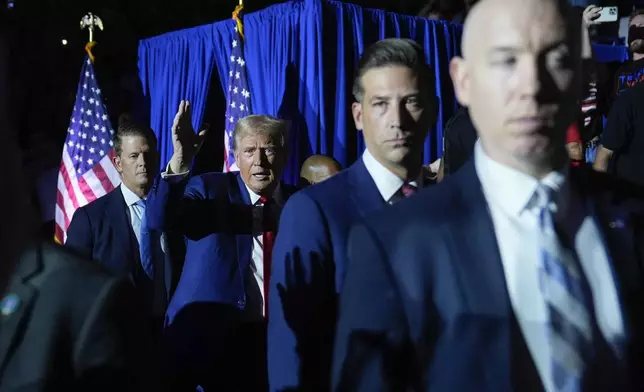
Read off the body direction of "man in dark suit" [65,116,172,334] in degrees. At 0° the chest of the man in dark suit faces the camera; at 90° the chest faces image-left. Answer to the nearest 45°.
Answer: approximately 315°

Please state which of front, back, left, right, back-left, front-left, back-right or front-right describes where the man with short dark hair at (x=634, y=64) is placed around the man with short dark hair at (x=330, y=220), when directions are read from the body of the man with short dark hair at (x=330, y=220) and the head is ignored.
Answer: left

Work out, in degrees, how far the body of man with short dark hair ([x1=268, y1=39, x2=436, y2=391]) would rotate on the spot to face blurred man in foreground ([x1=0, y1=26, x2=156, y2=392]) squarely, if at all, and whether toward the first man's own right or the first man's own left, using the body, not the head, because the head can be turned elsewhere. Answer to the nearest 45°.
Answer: approximately 90° to the first man's own right

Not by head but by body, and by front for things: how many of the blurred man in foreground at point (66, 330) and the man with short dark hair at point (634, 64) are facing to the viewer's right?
0

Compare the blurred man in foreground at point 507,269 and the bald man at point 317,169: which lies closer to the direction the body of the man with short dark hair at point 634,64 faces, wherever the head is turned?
the blurred man in foreground

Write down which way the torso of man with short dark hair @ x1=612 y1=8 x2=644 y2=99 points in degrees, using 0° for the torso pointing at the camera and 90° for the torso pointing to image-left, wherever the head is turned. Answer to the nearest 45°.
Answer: approximately 0°

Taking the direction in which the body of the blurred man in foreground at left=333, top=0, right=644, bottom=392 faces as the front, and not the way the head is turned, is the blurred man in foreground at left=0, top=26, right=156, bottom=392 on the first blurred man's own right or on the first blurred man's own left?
on the first blurred man's own right

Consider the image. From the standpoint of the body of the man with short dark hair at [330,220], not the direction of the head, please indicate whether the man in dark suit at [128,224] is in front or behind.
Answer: behind

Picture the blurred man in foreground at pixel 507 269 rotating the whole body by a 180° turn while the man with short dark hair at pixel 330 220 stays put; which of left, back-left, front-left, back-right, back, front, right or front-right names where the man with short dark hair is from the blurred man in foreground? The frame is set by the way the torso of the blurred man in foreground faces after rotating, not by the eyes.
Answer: front

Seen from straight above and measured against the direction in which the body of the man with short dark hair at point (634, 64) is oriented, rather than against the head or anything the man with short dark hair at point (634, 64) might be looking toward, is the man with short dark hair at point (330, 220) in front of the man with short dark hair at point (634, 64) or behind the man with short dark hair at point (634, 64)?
in front

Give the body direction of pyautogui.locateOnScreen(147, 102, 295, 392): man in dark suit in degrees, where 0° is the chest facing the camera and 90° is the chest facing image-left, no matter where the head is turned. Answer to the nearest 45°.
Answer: approximately 315°

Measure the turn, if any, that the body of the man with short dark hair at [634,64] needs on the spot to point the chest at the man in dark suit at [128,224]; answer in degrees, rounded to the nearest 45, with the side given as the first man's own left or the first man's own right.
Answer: approximately 45° to the first man's own right

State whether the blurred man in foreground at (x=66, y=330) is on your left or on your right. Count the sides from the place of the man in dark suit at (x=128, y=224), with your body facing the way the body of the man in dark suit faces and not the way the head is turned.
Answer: on your right

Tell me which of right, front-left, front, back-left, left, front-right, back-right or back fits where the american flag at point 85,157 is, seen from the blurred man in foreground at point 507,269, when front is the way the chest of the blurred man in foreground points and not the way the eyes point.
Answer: back
